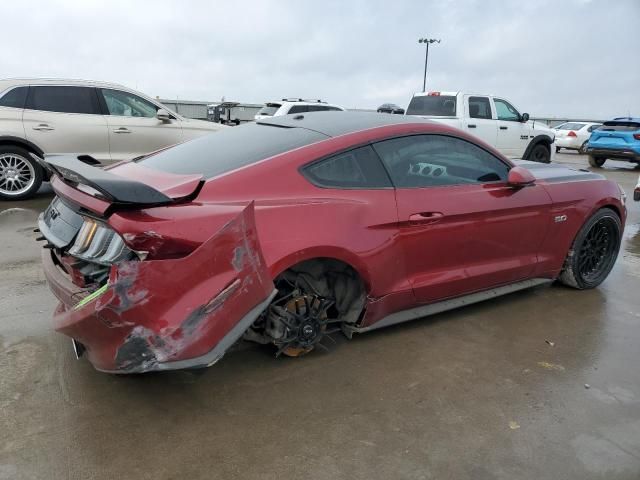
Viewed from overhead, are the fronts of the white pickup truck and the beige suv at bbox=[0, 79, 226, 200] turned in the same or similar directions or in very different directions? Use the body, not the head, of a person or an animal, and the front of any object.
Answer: same or similar directions

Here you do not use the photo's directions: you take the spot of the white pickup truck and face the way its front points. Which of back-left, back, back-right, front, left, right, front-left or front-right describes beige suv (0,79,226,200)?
back

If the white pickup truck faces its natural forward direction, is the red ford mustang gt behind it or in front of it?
behind

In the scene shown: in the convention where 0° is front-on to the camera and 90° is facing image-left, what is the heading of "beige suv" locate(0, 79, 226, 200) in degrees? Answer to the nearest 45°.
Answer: approximately 270°

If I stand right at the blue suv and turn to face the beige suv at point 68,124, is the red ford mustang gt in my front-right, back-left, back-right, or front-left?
front-left

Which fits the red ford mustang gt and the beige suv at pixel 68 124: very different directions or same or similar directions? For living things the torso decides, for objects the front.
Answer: same or similar directions

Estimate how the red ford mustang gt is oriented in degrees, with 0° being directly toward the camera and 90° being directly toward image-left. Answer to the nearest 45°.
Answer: approximately 225°

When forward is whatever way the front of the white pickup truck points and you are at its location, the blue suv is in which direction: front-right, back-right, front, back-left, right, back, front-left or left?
front

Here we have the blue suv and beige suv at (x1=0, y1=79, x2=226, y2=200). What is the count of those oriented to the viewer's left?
0

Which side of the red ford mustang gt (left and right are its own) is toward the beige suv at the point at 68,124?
left

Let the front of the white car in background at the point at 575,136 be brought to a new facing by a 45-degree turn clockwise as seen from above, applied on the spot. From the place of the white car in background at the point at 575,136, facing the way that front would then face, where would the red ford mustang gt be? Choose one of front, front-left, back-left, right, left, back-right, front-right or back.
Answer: right

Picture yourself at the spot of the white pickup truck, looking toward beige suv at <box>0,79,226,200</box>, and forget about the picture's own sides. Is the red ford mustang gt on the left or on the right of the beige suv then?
left

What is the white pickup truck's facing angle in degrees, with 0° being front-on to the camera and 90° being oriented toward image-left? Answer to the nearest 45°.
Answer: approximately 225°

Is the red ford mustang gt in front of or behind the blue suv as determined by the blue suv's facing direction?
behind

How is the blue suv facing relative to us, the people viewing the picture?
facing away from the viewer and to the right of the viewer
